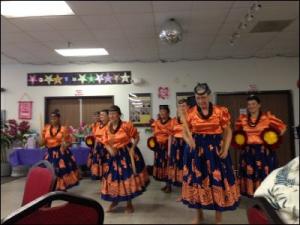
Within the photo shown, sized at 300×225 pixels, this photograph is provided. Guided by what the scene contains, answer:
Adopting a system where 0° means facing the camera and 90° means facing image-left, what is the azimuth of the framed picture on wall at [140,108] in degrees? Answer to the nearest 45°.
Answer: approximately 0°

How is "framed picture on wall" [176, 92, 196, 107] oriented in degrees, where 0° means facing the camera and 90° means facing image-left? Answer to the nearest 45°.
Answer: approximately 0°
